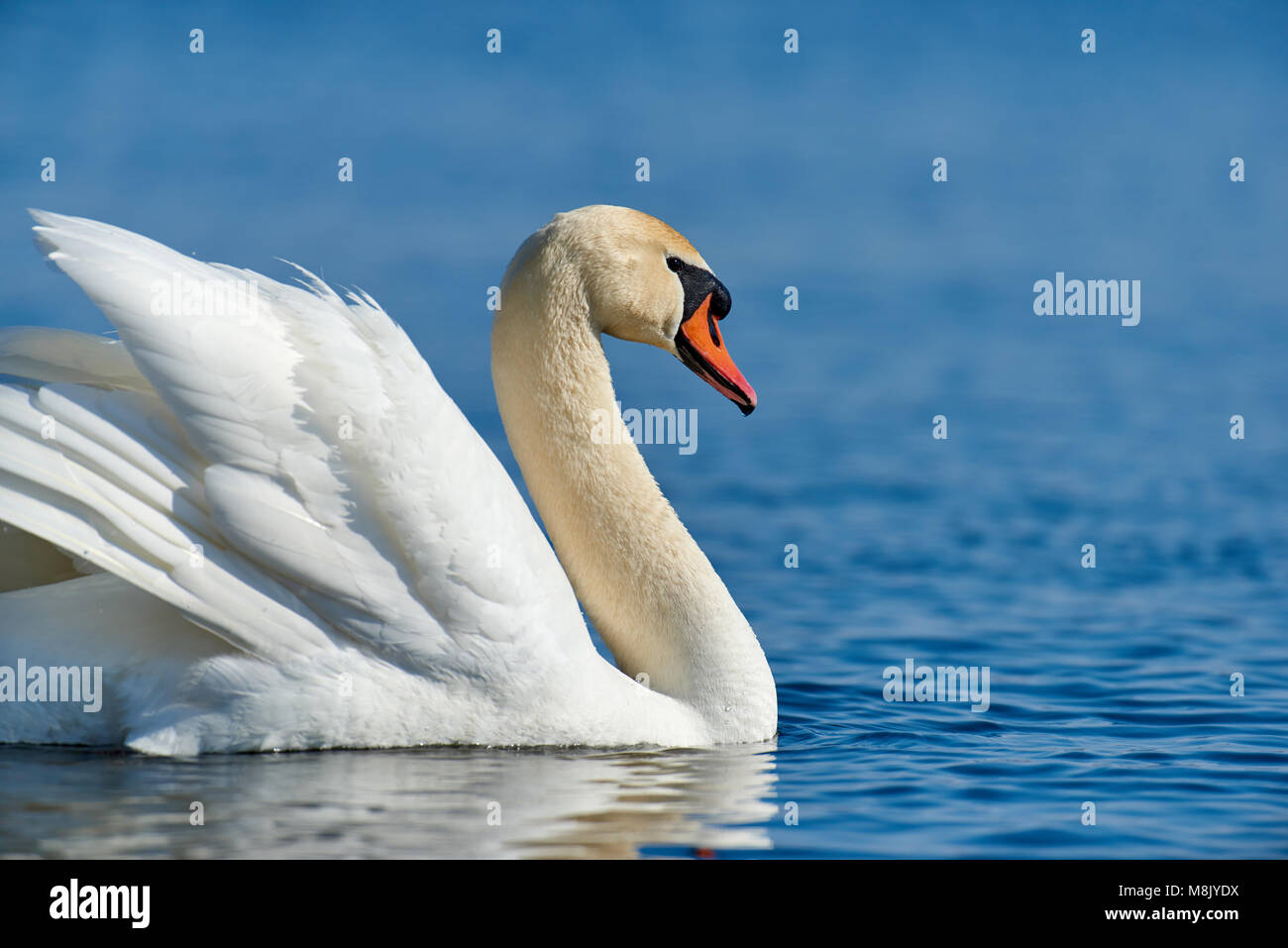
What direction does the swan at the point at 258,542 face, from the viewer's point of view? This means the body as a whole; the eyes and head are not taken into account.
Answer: to the viewer's right
